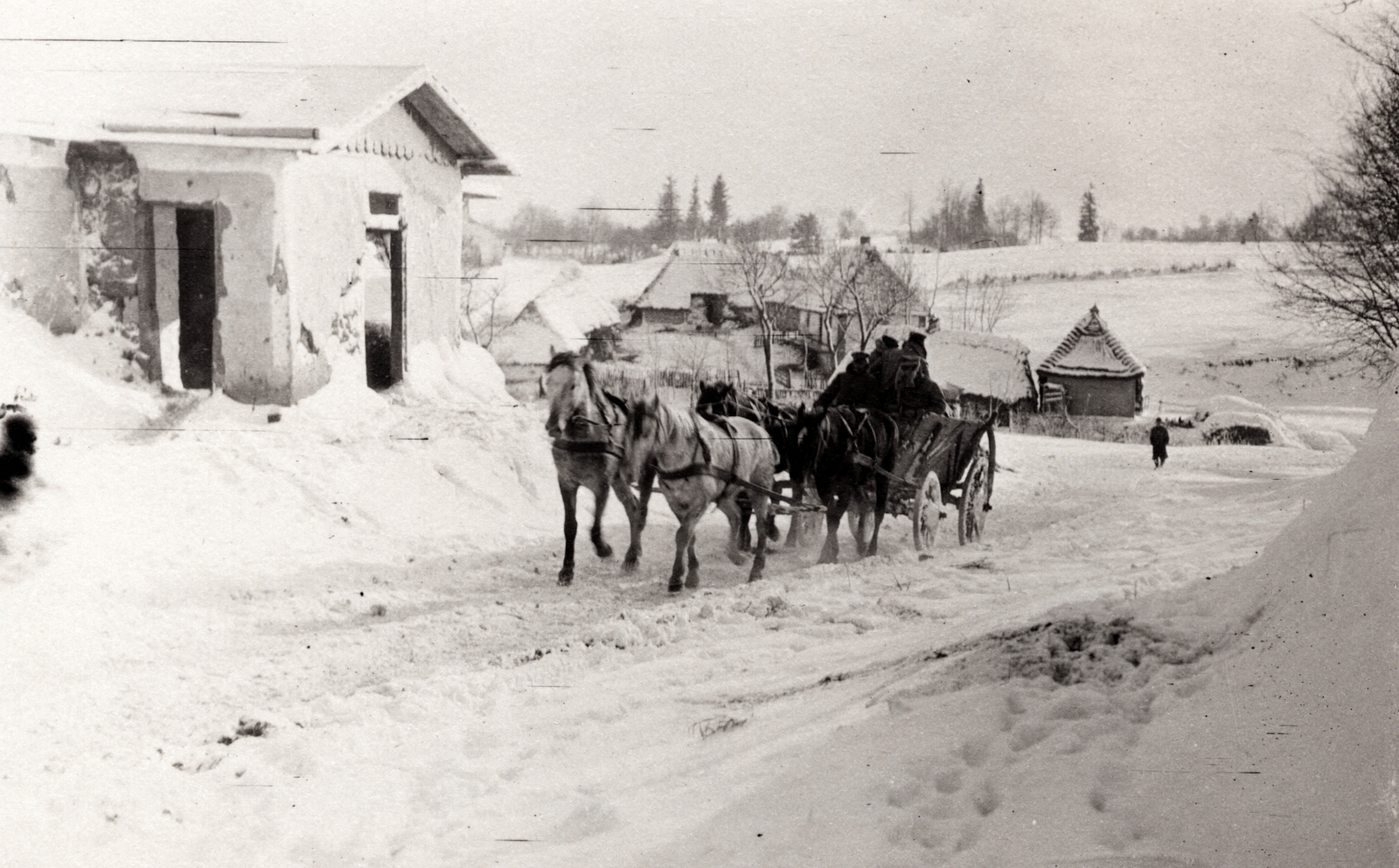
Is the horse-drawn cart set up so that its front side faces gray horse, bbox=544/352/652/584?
yes

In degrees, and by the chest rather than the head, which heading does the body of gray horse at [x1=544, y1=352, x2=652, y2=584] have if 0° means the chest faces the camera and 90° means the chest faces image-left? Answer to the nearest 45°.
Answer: approximately 45°

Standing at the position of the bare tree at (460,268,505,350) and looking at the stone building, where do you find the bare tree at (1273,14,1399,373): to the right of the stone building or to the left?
left

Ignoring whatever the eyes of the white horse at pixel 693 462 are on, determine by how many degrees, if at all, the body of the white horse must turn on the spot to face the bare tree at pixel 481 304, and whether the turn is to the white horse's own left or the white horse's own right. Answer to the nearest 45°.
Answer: approximately 135° to the white horse's own right

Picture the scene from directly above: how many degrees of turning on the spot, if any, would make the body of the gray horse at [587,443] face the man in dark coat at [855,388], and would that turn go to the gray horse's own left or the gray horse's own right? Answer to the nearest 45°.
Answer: approximately 180°

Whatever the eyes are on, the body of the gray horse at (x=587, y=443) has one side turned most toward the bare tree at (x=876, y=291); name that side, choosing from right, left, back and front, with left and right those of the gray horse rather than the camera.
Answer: back
